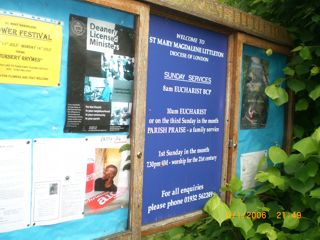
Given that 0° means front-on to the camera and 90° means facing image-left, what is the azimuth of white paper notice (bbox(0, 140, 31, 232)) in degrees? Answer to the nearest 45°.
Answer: approximately 315°

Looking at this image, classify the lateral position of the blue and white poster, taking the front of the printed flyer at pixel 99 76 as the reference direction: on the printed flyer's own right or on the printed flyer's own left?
on the printed flyer's own left

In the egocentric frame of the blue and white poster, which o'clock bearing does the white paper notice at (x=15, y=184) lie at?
The white paper notice is roughly at 3 o'clock from the blue and white poster.

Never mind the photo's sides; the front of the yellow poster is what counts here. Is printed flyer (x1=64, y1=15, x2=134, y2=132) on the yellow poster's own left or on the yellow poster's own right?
on the yellow poster's own left

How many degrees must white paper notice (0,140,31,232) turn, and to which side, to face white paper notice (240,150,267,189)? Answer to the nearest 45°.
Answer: approximately 45° to its left

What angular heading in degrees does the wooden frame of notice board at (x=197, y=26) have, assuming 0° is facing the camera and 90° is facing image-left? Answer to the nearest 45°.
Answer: approximately 315°

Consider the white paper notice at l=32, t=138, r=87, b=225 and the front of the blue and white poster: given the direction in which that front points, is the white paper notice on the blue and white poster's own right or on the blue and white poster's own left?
on the blue and white poster's own right

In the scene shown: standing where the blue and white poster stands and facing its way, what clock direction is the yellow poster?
The yellow poster is roughly at 3 o'clock from the blue and white poster.
